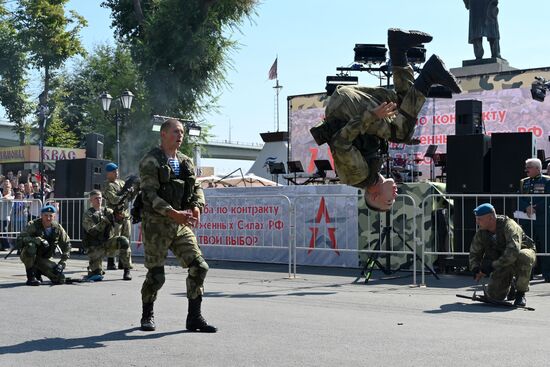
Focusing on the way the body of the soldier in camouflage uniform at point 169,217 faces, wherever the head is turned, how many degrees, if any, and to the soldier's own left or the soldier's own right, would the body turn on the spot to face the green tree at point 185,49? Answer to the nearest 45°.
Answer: approximately 135° to the soldier's own left

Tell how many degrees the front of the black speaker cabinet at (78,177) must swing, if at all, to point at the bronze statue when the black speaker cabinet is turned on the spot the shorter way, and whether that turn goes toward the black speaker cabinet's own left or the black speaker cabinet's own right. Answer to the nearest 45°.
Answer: approximately 135° to the black speaker cabinet's own left

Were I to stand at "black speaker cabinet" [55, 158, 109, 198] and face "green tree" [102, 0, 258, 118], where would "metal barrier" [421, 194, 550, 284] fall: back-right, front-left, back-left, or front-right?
back-right

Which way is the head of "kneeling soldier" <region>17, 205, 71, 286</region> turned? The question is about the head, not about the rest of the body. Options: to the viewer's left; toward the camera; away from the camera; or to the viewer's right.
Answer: toward the camera

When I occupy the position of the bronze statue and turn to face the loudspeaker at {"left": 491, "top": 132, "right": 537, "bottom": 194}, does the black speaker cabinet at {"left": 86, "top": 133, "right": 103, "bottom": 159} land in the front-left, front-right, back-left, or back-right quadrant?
front-right

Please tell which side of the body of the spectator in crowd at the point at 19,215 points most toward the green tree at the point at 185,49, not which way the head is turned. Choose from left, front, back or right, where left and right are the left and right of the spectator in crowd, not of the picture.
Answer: left

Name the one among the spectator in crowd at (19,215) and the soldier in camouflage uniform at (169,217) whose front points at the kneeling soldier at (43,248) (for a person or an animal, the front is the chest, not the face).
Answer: the spectator in crowd

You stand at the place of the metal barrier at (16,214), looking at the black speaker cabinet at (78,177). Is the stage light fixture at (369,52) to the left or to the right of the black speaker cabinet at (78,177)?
right

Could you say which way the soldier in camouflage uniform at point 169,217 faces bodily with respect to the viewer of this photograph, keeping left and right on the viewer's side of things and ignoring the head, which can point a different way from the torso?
facing the viewer and to the right of the viewer

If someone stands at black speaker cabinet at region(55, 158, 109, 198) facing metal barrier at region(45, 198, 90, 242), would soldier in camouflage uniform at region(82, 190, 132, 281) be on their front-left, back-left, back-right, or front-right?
front-left

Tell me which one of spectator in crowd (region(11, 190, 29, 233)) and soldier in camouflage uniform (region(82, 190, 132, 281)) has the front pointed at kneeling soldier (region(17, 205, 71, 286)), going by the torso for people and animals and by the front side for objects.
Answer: the spectator in crowd

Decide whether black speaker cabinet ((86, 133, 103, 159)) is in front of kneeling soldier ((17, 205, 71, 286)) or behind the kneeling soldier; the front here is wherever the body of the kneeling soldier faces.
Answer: behind

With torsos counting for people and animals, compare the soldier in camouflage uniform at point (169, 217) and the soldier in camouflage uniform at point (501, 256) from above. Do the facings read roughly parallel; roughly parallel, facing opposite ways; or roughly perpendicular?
roughly perpendicular

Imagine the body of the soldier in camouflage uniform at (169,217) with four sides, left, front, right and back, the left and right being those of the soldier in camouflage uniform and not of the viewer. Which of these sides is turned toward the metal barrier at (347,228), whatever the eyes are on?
left

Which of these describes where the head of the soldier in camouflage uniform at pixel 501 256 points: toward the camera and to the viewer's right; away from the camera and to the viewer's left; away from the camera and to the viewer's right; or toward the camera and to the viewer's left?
toward the camera and to the viewer's left

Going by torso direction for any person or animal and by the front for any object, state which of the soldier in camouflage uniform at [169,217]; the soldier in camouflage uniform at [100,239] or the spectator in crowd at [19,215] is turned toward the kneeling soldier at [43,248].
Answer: the spectator in crowd

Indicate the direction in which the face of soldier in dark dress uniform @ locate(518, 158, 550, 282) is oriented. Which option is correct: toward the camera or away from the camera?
toward the camera

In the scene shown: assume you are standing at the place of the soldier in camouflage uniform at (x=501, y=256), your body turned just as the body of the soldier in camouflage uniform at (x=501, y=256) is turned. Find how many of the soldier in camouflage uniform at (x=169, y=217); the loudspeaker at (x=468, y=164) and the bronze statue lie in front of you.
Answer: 1

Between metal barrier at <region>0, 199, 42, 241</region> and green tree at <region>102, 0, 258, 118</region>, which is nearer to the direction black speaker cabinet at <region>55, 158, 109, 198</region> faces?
the metal barrier

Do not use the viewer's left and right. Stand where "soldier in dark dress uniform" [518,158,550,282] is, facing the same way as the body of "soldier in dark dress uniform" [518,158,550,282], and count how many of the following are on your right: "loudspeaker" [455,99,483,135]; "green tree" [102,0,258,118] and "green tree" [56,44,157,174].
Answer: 3

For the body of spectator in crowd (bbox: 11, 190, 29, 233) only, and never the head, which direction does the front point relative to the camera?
toward the camera
